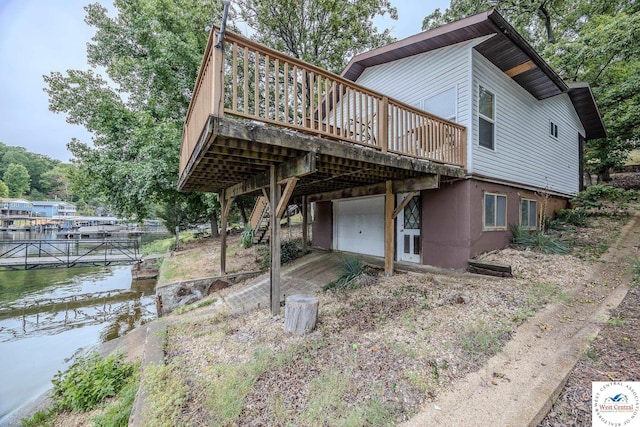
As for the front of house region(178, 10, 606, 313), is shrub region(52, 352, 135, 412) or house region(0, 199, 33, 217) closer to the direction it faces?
the shrub

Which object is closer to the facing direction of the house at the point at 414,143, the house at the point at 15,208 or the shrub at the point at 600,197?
the house

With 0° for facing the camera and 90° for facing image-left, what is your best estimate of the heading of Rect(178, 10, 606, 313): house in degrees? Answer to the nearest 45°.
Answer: approximately 45°

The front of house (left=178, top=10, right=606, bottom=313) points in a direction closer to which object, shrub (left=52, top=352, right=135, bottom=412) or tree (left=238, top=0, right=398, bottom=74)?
the shrub

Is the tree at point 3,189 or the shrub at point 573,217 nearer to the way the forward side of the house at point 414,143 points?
the tree

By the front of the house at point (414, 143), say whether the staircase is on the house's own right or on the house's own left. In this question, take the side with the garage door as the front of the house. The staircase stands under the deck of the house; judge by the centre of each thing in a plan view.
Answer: on the house's own right

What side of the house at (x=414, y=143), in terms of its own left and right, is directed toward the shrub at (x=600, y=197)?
back

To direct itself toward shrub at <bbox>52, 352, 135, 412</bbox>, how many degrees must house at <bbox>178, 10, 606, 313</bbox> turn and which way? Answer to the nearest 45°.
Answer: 0° — it already faces it

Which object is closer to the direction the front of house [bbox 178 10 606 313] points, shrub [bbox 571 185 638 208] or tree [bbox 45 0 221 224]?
the tree

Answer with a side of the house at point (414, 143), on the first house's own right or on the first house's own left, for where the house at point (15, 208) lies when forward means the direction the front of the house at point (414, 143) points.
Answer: on the first house's own right

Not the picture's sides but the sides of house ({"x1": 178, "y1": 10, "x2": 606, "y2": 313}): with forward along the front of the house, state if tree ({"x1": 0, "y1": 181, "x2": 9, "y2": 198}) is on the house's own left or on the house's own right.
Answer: on the house's own right

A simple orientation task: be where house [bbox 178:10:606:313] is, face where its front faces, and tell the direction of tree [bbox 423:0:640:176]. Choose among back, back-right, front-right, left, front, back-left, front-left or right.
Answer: back
